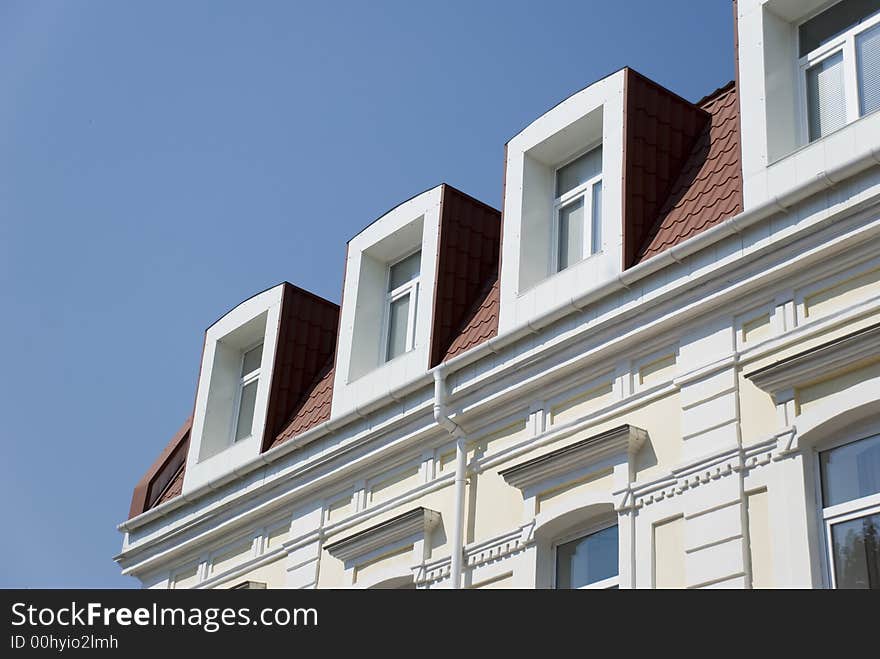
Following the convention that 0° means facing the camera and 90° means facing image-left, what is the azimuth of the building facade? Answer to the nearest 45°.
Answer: approximately 45°
